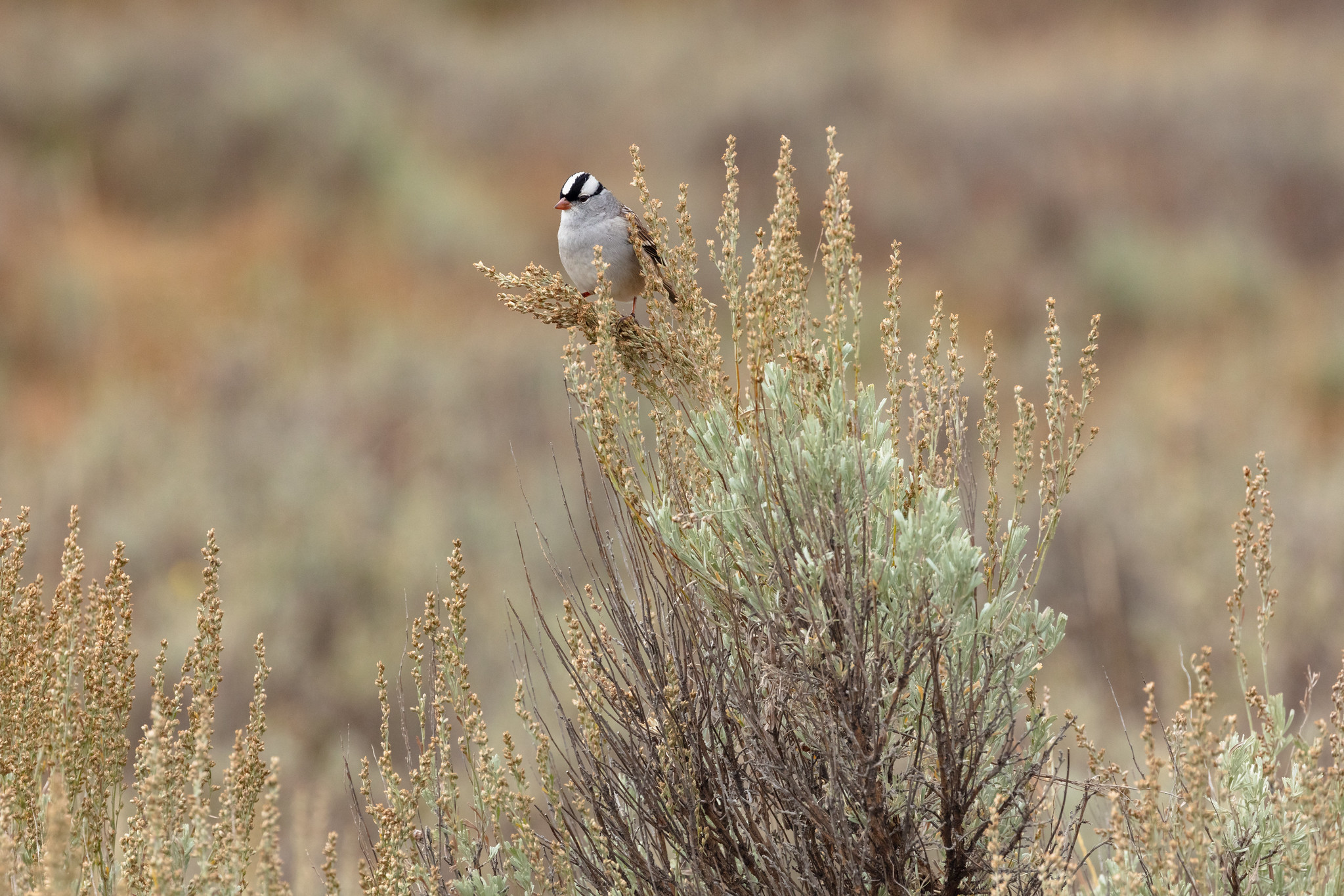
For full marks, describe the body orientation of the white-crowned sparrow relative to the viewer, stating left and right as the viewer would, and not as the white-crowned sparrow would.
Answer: facing the viewer and to the left of the viewer
